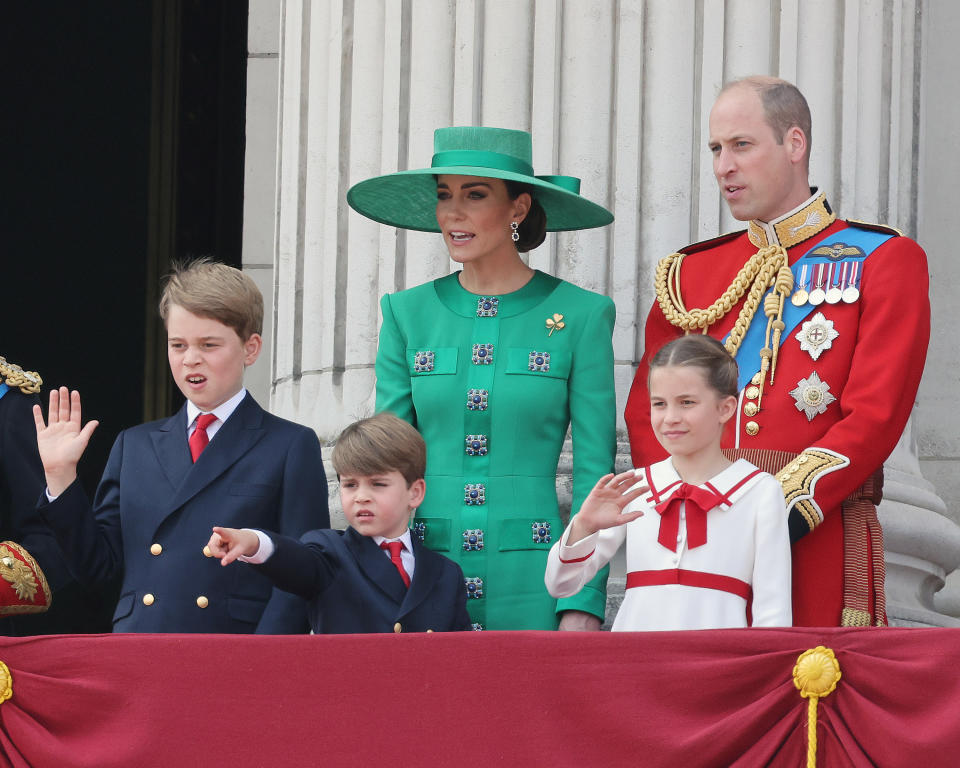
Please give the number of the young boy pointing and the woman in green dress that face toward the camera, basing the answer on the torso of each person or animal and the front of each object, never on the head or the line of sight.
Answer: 2

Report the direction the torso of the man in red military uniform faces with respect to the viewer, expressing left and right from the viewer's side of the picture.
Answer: facing the viewer and to the left of the viewer

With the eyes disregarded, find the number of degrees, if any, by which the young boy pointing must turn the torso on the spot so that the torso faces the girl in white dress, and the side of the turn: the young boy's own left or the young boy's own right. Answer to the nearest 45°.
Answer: approximately 90° to the young boy's own left

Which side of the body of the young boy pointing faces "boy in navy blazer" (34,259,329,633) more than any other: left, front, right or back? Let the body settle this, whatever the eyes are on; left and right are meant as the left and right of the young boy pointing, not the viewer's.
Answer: right

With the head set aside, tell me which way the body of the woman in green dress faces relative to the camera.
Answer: toward the camera

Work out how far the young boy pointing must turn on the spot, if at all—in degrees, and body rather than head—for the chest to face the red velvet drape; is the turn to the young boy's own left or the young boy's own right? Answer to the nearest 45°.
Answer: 0° — they already face it

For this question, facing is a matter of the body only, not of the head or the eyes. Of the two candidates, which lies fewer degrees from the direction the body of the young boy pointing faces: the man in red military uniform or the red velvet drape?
the red velvet drape

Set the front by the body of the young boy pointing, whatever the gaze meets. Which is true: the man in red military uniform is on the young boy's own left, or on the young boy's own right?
on the young boy's own left

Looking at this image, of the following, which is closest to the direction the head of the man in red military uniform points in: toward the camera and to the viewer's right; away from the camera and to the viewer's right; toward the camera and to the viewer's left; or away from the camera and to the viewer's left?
toward the camera and to the viewer's left

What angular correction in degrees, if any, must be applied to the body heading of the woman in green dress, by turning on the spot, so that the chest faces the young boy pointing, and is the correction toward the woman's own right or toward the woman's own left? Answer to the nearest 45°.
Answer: approximately 45° to the woman's own right

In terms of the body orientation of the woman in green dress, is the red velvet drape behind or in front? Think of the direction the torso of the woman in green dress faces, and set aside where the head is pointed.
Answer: in front

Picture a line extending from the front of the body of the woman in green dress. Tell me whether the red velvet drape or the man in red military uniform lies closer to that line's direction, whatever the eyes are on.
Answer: the red velvet drape

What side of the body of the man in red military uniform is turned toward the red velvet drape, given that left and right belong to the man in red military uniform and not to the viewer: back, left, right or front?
front

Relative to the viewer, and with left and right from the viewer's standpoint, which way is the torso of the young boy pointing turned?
facing the viewer

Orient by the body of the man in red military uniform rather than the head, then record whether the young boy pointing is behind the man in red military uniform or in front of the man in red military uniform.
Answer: in front

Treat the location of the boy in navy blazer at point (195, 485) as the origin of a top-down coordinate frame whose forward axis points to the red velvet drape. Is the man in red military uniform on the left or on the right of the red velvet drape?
left
